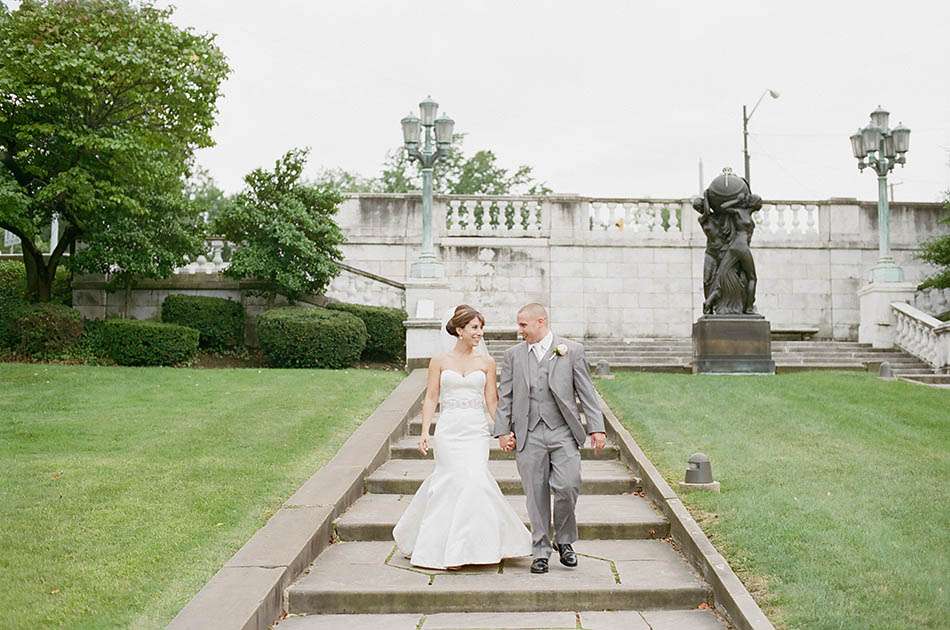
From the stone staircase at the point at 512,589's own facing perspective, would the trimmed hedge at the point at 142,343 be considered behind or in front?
behind

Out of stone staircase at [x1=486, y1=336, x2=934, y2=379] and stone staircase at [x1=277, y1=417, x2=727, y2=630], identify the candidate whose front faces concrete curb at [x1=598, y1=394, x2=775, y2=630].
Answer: stone staircase at [x1=486, y1=336, x2=934, y2=379]

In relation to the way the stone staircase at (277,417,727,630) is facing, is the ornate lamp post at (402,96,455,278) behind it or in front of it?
behind

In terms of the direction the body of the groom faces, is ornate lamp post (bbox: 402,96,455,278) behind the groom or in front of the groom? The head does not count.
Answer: behind

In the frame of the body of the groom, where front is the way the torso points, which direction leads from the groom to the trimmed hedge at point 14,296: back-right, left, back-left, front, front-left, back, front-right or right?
back-right

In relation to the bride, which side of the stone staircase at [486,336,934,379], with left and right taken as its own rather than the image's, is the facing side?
front

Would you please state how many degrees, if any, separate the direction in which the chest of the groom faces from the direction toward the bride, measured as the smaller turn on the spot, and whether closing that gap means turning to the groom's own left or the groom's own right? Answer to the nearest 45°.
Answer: approximately 90° to the groom's own right

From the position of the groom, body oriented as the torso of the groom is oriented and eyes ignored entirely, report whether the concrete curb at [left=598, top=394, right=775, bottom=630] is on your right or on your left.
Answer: on your left

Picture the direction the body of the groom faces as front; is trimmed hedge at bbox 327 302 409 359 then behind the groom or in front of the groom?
behind

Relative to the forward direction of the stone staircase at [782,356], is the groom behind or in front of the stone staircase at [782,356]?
in front

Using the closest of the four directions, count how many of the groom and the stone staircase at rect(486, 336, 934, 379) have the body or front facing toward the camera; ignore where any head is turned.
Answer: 2

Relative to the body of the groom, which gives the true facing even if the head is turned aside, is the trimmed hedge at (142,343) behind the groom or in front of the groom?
behind

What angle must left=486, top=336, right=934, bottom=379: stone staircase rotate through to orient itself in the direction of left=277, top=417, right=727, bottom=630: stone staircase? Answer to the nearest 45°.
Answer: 0° — it already faces it

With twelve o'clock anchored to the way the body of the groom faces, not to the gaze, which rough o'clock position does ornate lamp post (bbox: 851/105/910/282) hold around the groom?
The ornate lamp post is roughly at 7 o'clock from the groom.

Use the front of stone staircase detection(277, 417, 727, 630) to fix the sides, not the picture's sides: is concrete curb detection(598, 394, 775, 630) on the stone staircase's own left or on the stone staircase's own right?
on the stone staircase's own left

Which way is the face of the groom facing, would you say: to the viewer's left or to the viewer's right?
to the viewer's left
